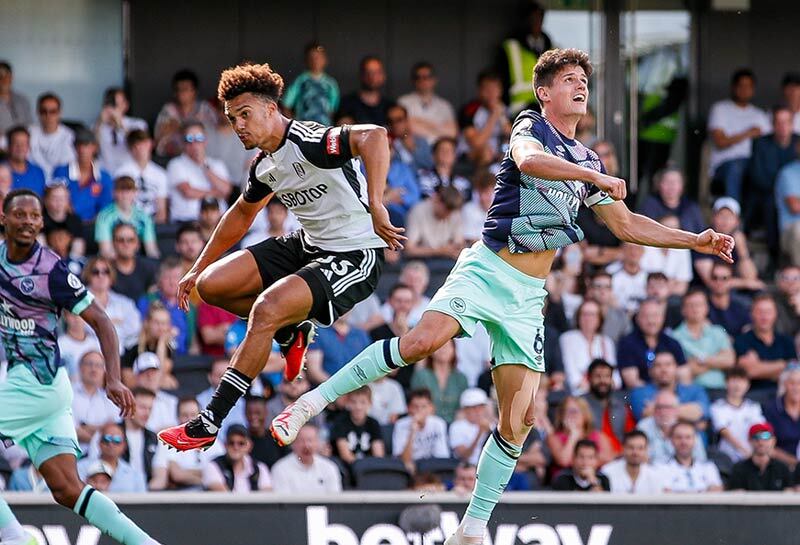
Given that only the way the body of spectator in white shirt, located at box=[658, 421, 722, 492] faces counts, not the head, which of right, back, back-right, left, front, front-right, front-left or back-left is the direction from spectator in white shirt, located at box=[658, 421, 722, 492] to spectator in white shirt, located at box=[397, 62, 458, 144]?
back-right

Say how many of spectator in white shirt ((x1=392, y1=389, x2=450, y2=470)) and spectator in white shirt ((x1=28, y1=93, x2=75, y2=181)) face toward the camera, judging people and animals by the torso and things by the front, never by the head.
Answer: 2

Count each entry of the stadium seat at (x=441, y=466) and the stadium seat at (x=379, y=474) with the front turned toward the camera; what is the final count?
2

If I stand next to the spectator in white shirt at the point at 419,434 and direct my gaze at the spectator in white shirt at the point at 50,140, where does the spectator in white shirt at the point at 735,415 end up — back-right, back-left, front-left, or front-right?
back-right

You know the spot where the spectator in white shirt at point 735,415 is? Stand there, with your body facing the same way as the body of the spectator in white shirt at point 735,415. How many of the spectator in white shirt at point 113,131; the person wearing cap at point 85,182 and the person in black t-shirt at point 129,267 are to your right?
3

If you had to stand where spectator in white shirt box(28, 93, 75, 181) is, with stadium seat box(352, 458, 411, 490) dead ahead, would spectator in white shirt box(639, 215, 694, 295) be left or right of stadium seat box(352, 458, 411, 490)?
left

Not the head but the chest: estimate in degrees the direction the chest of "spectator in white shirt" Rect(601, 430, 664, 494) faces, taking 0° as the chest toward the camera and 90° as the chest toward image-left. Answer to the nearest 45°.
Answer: approximately 0°

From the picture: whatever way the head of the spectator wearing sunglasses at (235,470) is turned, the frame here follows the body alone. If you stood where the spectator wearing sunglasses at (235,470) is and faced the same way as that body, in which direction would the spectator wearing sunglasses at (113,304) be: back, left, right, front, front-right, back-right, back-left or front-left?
back-right

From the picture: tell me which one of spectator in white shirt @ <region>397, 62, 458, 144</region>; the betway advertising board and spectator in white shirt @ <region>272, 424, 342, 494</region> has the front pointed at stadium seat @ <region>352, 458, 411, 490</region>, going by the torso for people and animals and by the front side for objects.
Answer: spectator in white shirt @ <region>397, 62, 458, 144</region>

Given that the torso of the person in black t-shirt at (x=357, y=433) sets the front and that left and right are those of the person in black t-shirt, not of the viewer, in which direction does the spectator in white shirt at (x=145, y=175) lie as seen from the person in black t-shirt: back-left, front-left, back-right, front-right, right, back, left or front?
back-right
